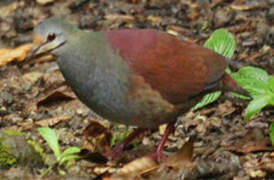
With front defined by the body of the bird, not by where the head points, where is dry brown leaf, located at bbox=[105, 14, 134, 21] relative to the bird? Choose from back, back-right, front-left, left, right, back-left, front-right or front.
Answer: right

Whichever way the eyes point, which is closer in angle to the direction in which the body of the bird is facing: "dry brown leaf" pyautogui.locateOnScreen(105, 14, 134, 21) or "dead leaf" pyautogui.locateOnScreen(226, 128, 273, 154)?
the dry brown leaf

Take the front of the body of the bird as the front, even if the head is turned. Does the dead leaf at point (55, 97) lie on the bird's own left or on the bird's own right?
on the bird's own right

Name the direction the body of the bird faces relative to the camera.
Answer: to the viewer's left

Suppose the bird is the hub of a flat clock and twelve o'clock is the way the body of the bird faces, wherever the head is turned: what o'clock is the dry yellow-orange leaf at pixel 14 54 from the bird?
The dry yellow-orange leaf is roughly at 2 o'clock from the bird.
